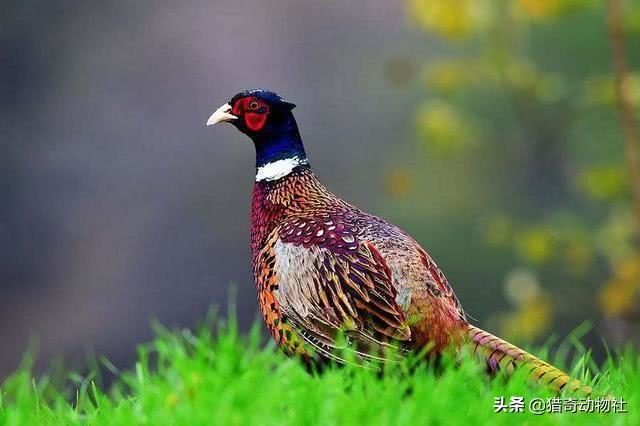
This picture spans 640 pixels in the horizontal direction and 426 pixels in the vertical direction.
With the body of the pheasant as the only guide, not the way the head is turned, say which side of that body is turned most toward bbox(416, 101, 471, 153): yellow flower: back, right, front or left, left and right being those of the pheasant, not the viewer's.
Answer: right

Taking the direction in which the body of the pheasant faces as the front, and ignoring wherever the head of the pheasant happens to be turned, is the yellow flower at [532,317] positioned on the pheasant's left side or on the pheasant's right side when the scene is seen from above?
on the pheasant's right side

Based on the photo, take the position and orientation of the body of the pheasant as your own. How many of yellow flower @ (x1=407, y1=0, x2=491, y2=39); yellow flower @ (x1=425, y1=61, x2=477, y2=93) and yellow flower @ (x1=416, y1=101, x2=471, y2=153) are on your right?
3

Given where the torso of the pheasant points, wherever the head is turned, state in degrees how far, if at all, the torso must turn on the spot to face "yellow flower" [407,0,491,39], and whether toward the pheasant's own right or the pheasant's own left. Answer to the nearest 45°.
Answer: approximately 90° to the pheasant's own right

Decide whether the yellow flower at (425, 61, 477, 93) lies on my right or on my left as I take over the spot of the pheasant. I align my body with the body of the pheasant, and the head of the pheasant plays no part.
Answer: on my right

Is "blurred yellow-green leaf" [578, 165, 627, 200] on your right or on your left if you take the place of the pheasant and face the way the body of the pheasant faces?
on your right

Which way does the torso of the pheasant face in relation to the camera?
to the viewer's left
